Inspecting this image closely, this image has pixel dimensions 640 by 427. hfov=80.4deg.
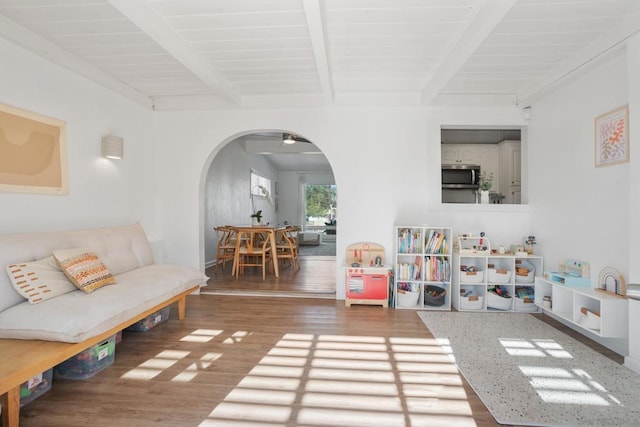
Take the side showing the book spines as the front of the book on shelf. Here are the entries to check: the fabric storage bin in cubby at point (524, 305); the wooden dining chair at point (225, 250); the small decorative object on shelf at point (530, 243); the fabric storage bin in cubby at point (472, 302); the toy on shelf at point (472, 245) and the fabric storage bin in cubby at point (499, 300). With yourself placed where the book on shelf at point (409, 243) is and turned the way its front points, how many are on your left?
5

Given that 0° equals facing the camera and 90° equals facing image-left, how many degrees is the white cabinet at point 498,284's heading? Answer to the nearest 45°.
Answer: approximately 0°

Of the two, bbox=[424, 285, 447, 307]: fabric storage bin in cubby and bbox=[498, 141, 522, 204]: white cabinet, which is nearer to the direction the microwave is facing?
the fabric storage bin in cubby

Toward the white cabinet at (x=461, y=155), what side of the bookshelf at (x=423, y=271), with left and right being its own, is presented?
back

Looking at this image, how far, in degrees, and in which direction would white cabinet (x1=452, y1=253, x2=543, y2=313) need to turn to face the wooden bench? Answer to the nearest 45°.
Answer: approximately 45° to its right

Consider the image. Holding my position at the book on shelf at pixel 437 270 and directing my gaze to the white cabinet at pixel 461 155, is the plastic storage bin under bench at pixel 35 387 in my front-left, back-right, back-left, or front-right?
back-left

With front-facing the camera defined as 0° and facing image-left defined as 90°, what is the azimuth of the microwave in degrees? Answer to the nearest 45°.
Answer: approximately 0°

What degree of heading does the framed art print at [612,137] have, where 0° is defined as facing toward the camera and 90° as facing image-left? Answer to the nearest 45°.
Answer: approximately 45°
